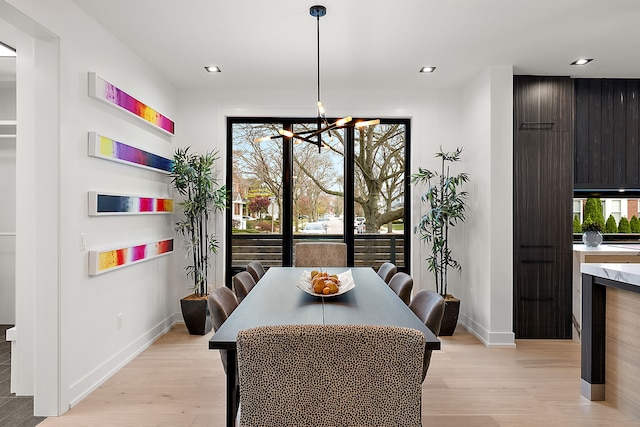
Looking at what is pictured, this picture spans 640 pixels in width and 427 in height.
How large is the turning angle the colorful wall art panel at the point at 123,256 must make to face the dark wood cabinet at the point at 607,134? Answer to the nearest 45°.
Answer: approximately 45° to its left

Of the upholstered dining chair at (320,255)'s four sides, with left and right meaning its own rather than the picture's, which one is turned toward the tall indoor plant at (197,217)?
right

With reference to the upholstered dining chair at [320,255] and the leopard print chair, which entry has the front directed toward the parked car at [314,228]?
the leopard print chair

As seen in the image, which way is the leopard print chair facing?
away from the camera

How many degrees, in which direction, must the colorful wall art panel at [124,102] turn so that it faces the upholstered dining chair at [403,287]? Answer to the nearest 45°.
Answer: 0° — it already faces it

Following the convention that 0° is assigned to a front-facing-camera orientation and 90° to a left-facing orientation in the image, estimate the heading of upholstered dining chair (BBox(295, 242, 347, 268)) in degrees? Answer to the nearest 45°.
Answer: approximately 0°

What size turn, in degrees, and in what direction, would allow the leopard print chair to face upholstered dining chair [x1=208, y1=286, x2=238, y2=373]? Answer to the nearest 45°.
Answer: approximately 45° to its left

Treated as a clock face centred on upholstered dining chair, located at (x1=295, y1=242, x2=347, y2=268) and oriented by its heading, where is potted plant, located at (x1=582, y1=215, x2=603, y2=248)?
The potted plant is roughly at 9 o'clock from the upholstered dining chair.
